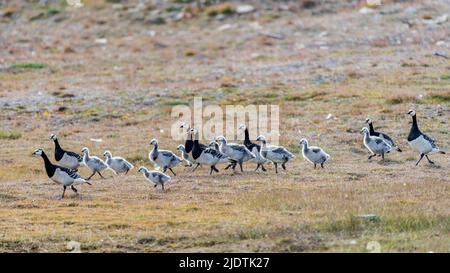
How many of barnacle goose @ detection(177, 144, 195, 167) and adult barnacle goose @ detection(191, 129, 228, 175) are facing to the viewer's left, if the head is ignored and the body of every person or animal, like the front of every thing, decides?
2

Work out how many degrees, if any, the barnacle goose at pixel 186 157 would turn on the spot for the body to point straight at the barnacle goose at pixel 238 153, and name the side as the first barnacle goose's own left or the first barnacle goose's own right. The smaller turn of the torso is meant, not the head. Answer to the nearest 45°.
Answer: approximately 135° to the first barnacle goose's own left

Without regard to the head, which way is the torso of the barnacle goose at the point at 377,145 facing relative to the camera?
to the viewer's left

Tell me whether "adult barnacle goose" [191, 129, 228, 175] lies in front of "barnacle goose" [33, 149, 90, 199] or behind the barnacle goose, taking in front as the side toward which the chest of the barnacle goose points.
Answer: behind

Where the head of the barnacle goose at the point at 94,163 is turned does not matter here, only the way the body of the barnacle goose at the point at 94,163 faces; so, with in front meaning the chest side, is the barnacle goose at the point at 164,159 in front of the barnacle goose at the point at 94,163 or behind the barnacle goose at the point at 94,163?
behind

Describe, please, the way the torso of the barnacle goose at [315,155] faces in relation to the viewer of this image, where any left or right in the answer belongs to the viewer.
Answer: facing to the left of the viewer

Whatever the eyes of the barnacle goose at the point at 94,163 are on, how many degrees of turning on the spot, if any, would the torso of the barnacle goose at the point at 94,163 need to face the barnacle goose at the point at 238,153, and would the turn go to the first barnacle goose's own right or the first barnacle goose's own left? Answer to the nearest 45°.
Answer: approximately 180°

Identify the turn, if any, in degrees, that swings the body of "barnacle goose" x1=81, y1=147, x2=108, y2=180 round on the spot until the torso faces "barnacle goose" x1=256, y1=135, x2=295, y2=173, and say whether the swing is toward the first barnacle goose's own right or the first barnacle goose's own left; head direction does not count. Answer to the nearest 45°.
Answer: approximately 180°

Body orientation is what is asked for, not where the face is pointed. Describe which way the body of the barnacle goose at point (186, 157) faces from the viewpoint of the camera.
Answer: to the viewer's left

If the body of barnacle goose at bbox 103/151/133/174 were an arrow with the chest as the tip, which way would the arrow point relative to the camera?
to the viewer's left

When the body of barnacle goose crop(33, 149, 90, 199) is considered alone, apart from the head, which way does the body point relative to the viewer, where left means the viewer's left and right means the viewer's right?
facing to the left of the viewer

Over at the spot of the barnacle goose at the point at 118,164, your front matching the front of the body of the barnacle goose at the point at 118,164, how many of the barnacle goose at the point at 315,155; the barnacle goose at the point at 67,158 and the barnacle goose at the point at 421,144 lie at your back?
2

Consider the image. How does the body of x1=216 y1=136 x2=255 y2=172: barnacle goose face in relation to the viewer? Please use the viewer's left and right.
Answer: facing to the left of the viewer

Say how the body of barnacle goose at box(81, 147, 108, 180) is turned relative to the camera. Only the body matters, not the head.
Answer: to the viewer's left

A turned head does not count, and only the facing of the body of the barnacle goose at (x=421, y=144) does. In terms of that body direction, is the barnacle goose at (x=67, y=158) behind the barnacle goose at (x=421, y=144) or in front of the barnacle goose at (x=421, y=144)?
in front

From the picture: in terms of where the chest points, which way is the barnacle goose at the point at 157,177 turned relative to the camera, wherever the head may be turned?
to the viewer's left

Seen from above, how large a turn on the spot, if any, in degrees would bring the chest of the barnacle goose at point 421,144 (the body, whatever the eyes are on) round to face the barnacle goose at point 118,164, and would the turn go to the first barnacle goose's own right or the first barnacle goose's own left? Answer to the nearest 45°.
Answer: approximately 45° to the first barnacle goose's own right
